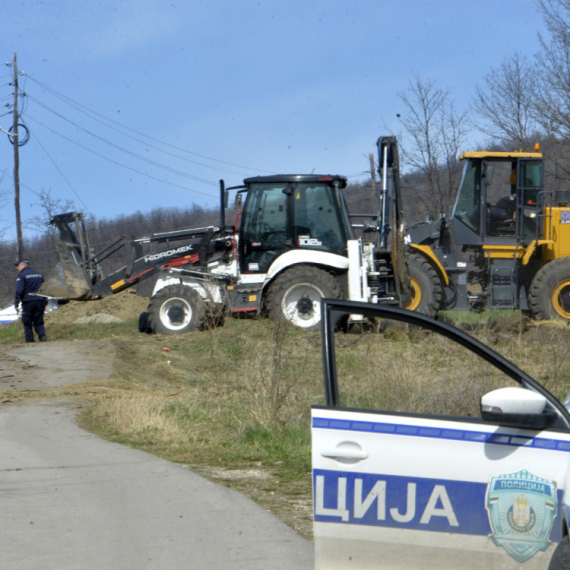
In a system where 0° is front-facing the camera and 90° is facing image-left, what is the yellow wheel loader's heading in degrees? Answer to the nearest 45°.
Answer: approximately 90°

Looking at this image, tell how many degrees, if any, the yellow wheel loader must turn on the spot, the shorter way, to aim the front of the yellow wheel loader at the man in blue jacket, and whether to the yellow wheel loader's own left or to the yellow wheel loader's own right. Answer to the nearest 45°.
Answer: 0° — it already faces them

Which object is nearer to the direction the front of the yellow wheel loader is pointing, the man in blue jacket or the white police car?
the man in blue jacket

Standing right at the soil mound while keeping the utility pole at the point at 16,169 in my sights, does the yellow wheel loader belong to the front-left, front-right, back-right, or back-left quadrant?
back-right

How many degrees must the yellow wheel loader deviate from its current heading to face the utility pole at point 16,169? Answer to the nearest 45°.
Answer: approximately 45° to its right

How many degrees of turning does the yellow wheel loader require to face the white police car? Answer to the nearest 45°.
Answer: approximately 90° to its left

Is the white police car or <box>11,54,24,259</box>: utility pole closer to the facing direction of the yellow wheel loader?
the utility pole

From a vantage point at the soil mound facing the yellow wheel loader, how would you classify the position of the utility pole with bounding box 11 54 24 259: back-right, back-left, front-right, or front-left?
back-left

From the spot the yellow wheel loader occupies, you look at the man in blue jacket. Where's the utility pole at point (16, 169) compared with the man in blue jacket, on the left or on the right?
right
